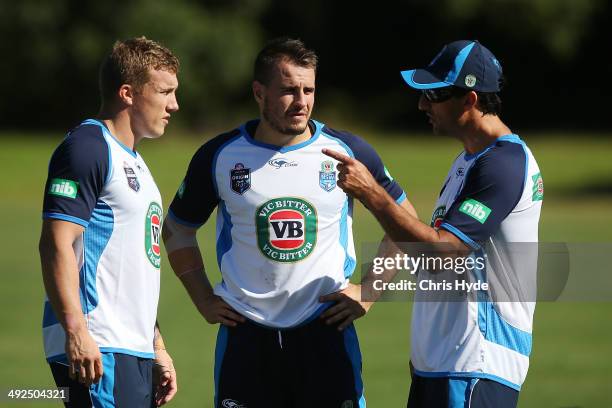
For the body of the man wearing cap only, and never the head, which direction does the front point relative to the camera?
to the viewer's left

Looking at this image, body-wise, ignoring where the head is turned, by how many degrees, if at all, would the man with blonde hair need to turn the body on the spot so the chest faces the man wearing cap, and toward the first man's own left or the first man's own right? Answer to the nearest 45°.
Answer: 0° — they already face them

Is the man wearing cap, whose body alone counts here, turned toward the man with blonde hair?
yes

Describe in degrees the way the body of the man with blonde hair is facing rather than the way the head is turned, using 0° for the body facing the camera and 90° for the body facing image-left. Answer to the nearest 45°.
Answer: approximately 270°

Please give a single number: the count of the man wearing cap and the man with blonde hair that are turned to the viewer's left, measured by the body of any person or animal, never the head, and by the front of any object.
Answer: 1

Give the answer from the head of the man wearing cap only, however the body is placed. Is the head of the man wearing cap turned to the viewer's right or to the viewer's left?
to the viewer's left

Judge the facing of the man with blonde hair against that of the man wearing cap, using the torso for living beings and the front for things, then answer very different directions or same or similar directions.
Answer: very different directions

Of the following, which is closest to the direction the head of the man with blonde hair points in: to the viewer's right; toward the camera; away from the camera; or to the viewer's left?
to the viewer's right
